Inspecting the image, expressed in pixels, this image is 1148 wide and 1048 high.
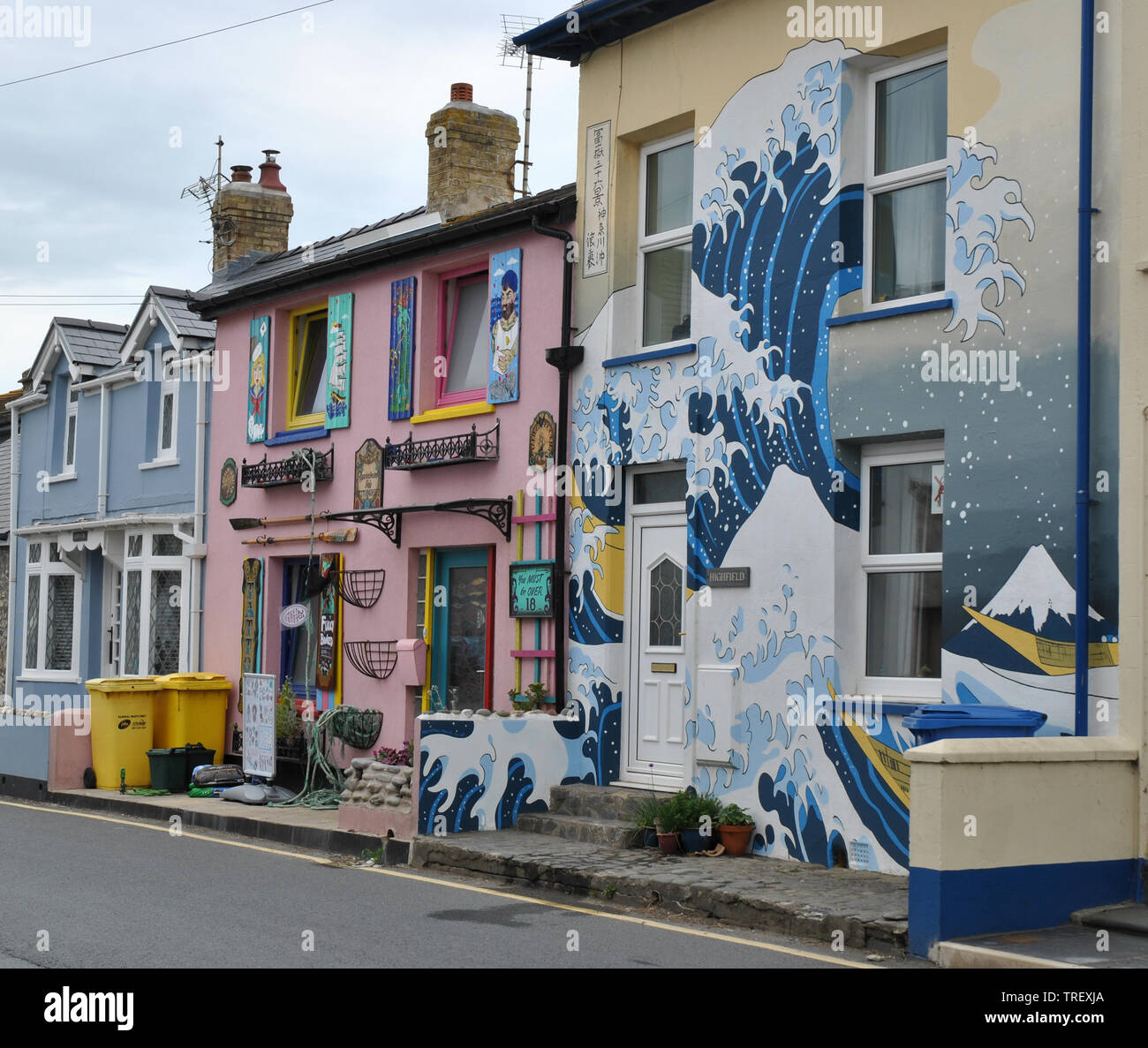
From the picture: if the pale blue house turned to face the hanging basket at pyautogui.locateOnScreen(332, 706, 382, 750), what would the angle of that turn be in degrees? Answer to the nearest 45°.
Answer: approximately 45° to its left

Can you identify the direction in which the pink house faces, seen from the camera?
facing the viewer and to the left of the viewer

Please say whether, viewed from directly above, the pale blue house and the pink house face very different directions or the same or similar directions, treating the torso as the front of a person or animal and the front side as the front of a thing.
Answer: same or similar directions

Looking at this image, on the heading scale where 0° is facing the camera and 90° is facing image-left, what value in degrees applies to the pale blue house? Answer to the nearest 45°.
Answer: approximately 45°

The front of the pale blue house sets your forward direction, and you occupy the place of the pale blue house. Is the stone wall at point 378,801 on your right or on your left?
on your left

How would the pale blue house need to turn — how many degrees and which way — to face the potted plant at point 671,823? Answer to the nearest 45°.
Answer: approximately 45° to its left

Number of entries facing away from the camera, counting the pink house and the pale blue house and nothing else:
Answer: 0

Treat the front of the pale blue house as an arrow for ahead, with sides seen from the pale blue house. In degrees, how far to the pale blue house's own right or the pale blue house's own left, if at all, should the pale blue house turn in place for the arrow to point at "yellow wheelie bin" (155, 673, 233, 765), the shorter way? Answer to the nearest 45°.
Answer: approximately 45° to the pale blue house's own left

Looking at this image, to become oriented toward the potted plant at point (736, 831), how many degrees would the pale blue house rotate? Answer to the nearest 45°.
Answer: approximately 45° to its left
